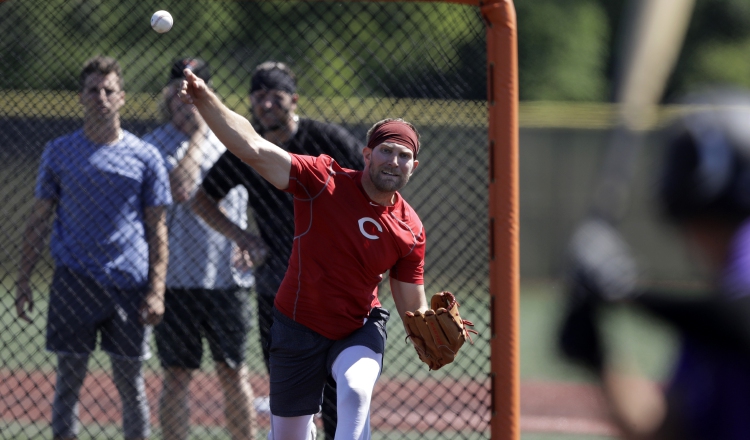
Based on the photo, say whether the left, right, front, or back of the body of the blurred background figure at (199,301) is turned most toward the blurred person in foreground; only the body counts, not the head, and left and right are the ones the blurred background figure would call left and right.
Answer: front

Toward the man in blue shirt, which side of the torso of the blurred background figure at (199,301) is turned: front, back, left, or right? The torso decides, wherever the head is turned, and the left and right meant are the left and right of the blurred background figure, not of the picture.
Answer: right

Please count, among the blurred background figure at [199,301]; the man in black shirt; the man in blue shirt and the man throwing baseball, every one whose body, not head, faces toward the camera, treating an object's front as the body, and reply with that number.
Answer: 4

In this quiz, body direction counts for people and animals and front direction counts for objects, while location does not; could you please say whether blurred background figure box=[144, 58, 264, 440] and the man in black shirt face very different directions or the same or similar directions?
same or similar directions

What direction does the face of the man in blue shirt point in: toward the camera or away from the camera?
toward the camera

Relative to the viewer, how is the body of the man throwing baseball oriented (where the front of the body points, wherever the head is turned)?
toward the camera

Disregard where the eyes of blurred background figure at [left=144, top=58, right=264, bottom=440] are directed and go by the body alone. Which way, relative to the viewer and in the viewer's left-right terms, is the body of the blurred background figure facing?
facing the viewer

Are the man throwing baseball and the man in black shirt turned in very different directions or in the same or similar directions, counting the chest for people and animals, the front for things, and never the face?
same or similar directions

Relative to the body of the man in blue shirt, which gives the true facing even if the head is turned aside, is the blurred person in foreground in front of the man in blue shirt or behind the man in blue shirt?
in front

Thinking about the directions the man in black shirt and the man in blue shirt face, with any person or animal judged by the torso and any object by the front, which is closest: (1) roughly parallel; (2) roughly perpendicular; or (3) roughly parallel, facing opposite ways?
roughly parallel

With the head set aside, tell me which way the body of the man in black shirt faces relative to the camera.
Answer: toward the camera
